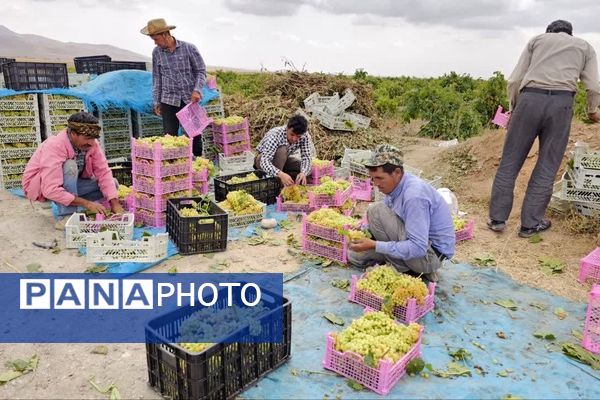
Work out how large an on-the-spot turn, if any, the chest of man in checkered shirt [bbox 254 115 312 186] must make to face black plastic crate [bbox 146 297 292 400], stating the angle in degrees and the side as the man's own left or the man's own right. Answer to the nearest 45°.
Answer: approximately 45° to the man's own right

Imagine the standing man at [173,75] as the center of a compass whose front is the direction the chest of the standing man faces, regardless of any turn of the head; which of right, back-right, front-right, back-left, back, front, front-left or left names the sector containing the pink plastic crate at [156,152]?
front-left

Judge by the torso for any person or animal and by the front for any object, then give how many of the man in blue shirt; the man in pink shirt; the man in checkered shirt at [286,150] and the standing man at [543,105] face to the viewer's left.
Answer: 1

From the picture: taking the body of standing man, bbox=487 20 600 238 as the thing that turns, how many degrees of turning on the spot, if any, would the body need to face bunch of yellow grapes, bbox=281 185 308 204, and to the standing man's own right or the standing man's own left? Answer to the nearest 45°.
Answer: approximately 90° to the standing man's own left

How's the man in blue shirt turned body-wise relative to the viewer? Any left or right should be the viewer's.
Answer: facing to the left of the viewer

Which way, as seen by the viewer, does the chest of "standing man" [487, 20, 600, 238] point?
away from the camera

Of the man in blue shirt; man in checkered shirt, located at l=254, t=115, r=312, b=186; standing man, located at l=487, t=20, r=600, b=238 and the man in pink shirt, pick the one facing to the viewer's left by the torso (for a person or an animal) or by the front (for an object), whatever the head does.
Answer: the man in blue shirt

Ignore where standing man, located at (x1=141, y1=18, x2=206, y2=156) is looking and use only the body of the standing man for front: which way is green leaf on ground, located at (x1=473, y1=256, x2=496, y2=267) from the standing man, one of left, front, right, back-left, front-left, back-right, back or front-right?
left

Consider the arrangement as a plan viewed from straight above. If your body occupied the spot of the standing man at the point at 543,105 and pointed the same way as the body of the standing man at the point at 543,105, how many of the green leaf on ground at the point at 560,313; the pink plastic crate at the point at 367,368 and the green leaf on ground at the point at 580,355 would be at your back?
3

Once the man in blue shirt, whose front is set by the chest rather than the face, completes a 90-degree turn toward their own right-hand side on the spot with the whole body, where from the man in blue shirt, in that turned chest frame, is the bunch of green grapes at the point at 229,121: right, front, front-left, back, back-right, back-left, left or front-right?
front-left

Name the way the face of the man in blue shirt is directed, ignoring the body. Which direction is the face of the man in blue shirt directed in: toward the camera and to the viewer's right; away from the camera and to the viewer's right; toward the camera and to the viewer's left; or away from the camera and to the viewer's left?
toward the camera and to the viewer's left

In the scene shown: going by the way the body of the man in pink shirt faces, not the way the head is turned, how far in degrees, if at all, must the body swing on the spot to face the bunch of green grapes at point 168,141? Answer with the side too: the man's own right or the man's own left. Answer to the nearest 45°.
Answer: approximately 45° to the man's own left

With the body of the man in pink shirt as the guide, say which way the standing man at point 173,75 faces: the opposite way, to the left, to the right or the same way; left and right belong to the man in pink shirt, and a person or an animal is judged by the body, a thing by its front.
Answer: to the right

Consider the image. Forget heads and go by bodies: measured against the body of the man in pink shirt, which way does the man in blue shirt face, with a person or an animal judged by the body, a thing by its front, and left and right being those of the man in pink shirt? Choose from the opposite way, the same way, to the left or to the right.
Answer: the opposite way

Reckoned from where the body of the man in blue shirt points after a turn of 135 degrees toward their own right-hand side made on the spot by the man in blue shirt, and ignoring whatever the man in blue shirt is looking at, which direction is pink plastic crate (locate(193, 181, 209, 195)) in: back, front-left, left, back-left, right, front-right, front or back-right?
left
